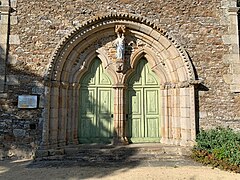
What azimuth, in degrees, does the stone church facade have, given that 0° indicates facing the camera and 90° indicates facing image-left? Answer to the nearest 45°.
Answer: approximately 0°
